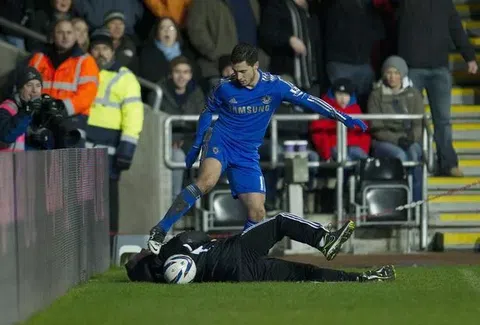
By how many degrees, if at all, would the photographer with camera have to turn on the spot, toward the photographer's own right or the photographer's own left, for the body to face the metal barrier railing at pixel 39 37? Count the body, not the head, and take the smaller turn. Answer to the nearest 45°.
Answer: approximately 135° to the photographer's own left

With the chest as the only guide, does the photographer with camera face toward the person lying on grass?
yes

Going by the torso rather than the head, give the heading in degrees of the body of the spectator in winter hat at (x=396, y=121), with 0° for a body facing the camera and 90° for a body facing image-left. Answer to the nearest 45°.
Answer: approximately 0°

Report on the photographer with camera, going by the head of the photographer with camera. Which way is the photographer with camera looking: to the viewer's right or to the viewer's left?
to the viewer's right

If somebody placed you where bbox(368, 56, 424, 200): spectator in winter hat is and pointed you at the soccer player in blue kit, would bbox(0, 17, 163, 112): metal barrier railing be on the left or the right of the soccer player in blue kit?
right

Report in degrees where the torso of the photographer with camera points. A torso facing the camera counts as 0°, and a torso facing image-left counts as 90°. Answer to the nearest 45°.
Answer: approximately 315°
